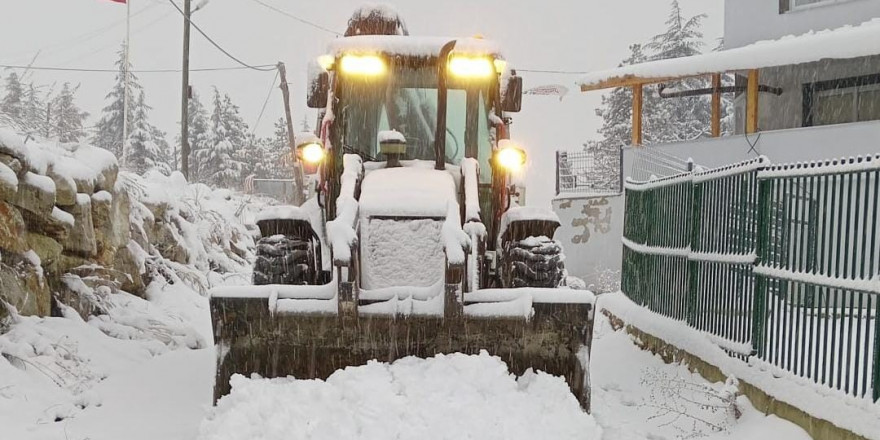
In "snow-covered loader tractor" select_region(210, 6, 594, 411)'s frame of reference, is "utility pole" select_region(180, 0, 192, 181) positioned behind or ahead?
behind

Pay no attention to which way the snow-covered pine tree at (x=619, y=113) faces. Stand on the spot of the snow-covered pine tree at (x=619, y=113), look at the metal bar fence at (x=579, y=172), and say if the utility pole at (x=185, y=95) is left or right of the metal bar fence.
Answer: right

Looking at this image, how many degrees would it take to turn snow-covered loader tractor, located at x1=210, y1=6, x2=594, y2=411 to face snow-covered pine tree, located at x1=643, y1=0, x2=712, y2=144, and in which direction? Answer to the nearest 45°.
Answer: approximately 135° to its left

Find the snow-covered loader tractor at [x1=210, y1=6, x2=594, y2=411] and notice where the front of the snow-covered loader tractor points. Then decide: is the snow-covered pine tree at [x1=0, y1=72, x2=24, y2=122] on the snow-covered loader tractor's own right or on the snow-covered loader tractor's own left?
on the snow-covered loader tractor's own right

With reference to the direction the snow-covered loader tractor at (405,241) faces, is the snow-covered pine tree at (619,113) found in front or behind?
behind

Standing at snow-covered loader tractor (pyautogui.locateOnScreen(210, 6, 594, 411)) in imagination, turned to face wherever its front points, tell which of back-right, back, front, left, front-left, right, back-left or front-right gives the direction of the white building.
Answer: back-left

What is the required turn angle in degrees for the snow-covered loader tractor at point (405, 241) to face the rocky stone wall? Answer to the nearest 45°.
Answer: approximately 135° to its right

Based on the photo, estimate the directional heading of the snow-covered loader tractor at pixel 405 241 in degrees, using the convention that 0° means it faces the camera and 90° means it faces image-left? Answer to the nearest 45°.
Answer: approximately 0°

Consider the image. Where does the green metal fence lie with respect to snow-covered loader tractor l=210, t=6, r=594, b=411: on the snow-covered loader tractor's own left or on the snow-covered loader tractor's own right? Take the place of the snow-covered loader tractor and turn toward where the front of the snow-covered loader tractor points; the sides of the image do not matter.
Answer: on the snow-covered loader tractor's own left
